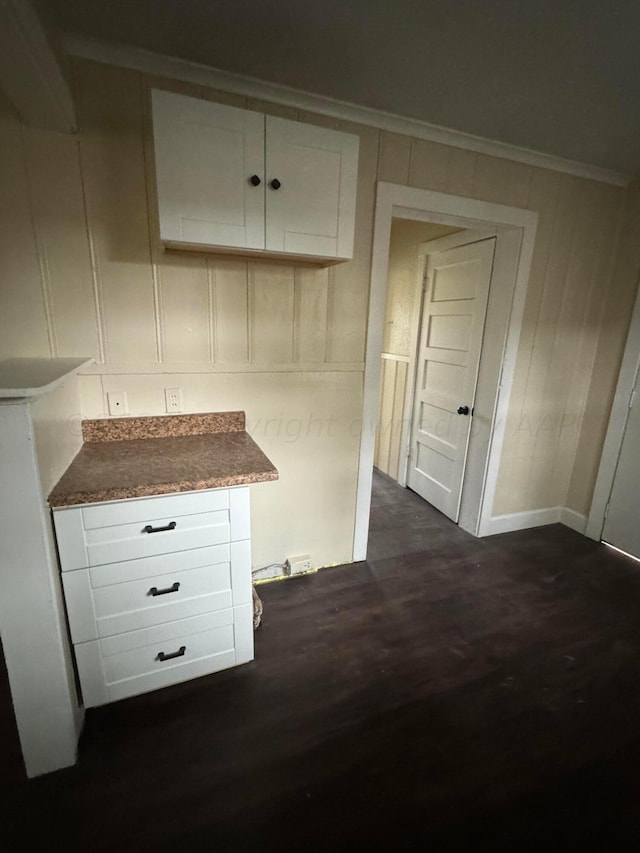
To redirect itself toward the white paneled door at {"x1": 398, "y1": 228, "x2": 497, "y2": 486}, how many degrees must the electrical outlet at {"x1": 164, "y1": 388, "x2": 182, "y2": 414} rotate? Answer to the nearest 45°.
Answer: approximately 135° to its left

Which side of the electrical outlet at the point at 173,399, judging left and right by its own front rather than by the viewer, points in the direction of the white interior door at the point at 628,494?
left

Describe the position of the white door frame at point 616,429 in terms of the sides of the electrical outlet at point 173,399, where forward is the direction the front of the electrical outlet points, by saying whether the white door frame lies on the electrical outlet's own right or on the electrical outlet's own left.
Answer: on the electrical outlet's own left

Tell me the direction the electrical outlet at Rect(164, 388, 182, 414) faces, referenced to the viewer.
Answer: facing the viewer

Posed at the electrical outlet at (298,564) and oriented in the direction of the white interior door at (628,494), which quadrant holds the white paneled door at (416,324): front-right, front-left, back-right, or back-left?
front-left

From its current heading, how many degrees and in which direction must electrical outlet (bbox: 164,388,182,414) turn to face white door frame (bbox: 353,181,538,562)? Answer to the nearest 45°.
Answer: approximately 90° to its left

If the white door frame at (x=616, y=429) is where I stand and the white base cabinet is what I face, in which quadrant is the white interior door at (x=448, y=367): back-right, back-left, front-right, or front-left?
front-right

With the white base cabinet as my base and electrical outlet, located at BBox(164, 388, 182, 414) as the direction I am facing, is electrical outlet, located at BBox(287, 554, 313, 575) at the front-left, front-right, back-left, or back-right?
front-right

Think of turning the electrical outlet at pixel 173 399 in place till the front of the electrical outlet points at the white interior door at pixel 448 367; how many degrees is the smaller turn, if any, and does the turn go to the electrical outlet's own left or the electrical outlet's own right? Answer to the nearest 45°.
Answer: approximately 90° to the electrical outlet's own left
